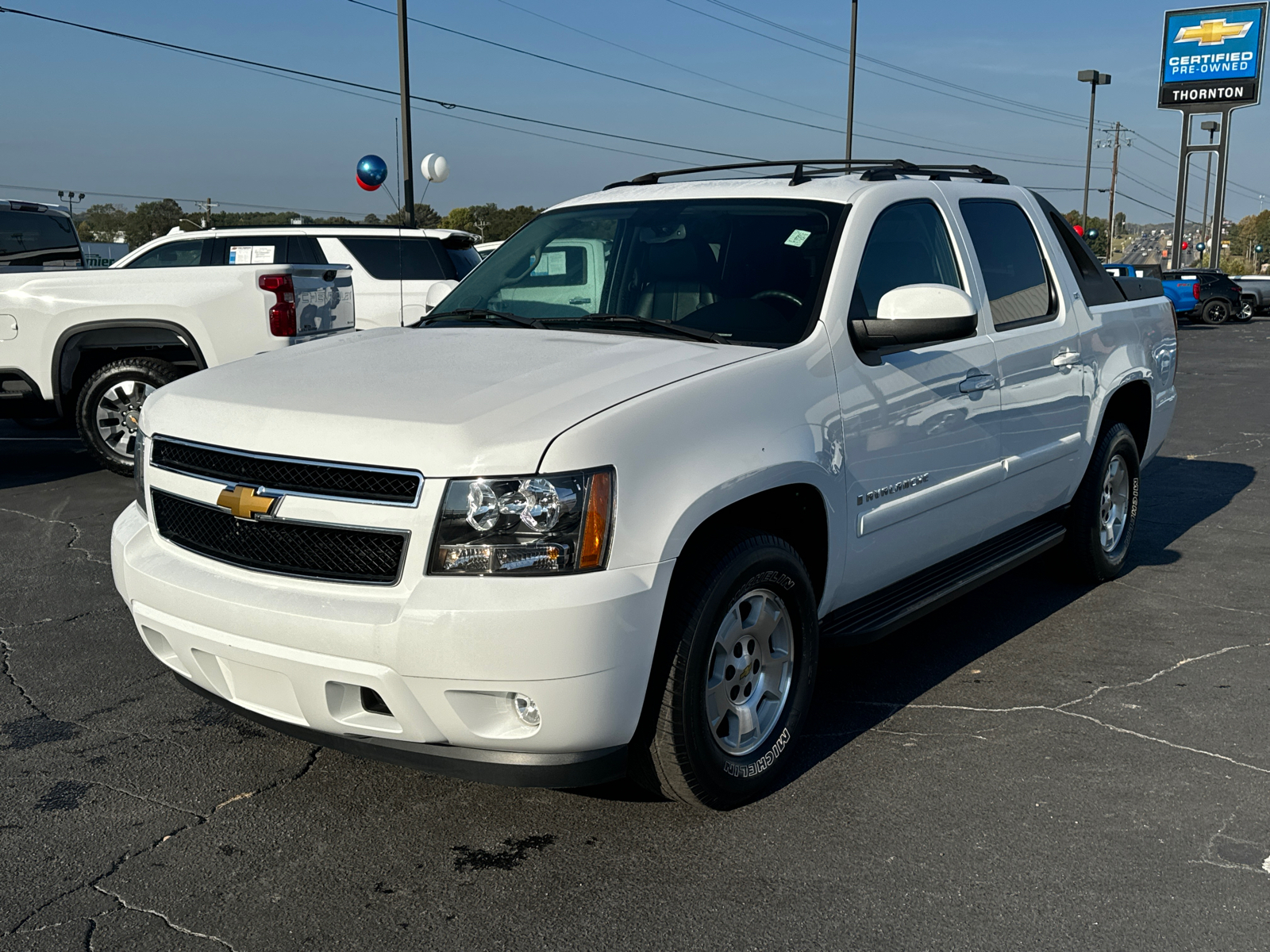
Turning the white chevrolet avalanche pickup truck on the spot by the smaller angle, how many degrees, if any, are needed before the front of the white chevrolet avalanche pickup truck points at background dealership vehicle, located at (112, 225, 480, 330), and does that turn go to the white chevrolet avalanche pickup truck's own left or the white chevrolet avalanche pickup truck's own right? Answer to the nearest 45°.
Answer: approximately 135° to the white chevrolet avalanche pickup truck's own right

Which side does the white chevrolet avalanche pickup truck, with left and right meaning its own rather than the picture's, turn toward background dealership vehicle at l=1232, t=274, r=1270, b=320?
back

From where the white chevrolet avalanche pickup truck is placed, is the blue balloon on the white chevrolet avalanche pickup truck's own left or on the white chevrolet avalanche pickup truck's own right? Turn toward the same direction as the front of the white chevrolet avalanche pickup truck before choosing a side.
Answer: on the white chevrolet avalanche pickup truck's own right

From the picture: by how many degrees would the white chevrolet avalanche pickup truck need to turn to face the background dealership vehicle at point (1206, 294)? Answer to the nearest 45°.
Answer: approximately 180°

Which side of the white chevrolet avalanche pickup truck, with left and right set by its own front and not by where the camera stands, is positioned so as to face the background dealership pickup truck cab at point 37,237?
right

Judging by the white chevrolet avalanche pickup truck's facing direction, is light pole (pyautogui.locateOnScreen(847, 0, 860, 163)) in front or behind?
behind

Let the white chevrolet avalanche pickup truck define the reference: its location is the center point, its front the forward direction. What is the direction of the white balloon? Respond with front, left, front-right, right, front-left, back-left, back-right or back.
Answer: back-right

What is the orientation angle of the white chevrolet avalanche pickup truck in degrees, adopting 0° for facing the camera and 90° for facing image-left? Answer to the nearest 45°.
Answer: approximately 45°
